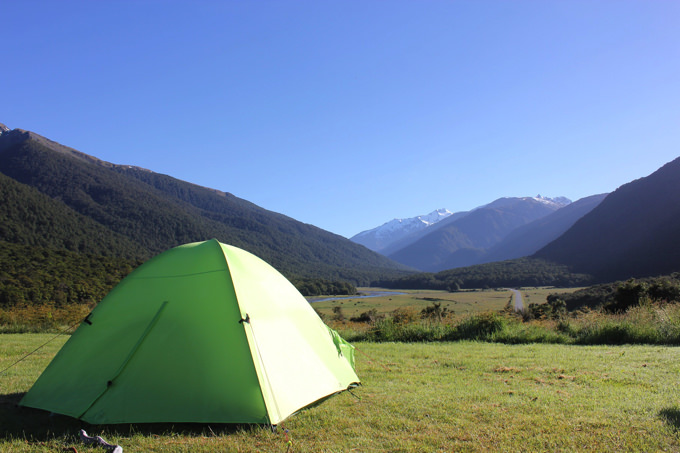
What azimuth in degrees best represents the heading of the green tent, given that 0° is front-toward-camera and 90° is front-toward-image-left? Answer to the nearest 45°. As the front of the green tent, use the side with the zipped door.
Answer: approximately 45°
